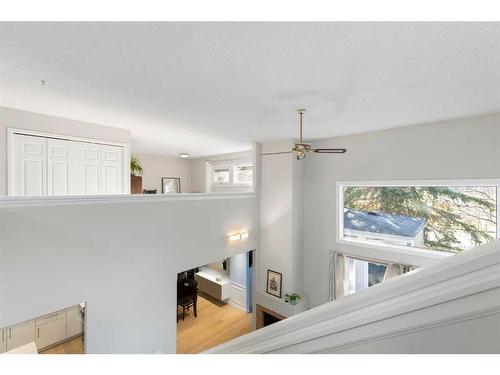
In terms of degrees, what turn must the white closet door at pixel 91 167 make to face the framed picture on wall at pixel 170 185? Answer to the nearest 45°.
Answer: approximately 135° to its left

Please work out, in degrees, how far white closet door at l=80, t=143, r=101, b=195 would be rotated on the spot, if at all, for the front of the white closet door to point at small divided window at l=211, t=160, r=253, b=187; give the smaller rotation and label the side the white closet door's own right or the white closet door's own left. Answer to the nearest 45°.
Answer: approximately 90° to the white closet door's own left

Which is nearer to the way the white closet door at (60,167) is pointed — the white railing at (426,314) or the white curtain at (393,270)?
the white railing

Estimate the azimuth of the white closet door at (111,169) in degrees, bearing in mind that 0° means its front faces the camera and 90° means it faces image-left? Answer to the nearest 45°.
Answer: approximately 0°

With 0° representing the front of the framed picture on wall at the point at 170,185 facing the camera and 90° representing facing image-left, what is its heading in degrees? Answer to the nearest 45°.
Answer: approximately 0°

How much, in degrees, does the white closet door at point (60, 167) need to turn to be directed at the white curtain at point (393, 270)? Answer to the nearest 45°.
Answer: approximately 45° to its left

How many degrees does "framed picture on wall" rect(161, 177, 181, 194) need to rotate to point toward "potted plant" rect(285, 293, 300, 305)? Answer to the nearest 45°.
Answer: approximately 45° to its left

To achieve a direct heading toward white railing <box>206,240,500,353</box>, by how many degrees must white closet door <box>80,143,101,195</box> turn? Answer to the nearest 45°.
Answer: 0° — it already faces it

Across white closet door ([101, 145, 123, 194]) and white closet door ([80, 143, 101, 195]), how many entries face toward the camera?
2

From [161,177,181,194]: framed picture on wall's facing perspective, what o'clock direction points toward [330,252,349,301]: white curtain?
The white curtain is roughly at 11 o'clock from the framed picture on wall.
